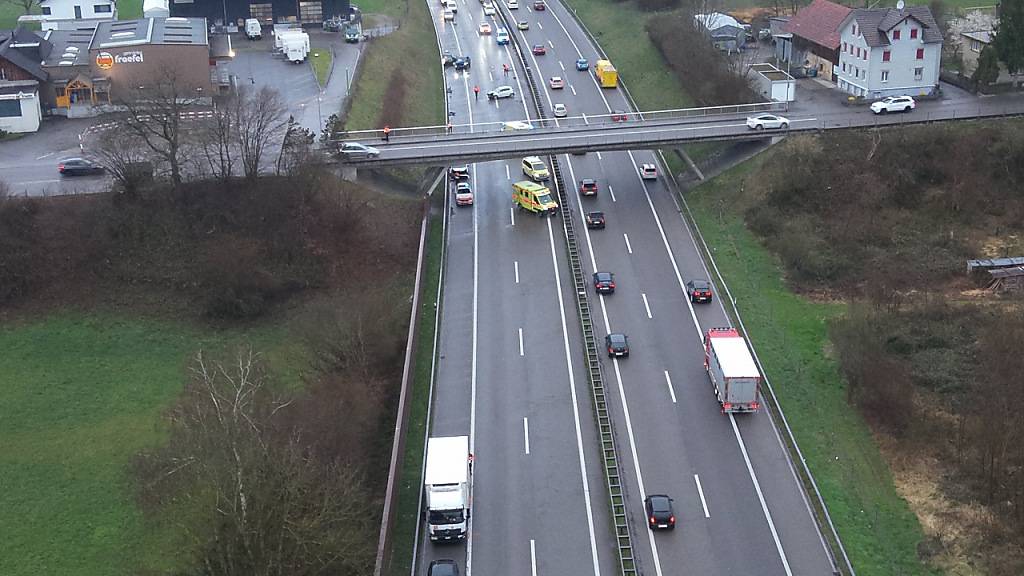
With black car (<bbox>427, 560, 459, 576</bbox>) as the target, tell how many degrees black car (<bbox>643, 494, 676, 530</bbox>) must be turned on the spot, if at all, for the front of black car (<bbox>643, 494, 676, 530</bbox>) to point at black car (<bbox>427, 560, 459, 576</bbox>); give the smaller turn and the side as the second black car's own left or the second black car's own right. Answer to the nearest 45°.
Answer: approximately 135° to the second black car's own left

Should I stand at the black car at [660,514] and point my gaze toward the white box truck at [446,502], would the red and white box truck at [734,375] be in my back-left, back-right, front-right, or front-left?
back-right

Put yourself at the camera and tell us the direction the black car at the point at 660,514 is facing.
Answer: facing away from the viewer

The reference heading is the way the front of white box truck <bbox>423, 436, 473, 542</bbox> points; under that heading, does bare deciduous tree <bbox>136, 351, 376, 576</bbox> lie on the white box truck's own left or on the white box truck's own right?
on the white box truck's own right

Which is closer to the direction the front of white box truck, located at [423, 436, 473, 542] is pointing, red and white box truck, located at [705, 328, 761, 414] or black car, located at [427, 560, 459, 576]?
the black car

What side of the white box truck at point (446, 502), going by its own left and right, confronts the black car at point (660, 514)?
left

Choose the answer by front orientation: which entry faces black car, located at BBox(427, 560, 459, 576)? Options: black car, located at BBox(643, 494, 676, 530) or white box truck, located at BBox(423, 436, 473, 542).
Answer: the white box truck

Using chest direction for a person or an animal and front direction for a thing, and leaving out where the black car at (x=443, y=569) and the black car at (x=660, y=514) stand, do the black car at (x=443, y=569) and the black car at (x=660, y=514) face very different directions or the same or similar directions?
very different directions

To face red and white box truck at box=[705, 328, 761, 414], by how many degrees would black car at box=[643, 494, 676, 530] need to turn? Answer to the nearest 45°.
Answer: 0° — it already faces it

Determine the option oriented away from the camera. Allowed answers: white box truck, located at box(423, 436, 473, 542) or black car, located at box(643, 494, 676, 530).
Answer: the black car
